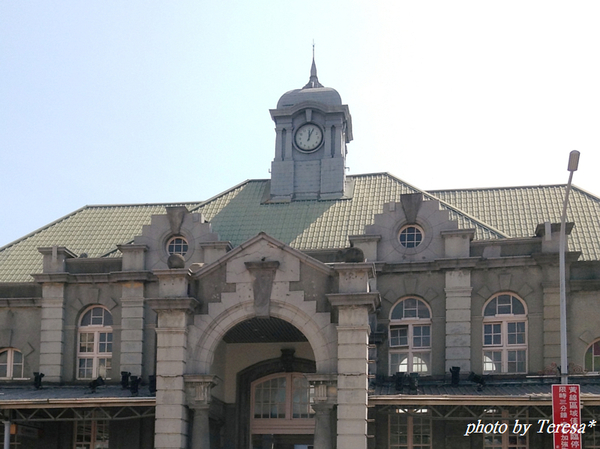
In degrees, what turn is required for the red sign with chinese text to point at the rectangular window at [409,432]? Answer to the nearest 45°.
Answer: approximately 135° to its right

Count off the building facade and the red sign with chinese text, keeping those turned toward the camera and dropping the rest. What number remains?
2

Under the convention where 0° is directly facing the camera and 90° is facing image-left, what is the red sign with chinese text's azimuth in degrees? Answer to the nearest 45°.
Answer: approximately 0°

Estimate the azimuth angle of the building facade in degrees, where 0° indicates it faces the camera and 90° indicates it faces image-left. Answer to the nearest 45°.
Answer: approximately 0°

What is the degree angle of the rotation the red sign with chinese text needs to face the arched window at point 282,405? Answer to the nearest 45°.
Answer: approximately 135° to its right

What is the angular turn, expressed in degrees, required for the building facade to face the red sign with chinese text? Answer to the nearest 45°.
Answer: approximately 45° to its left
